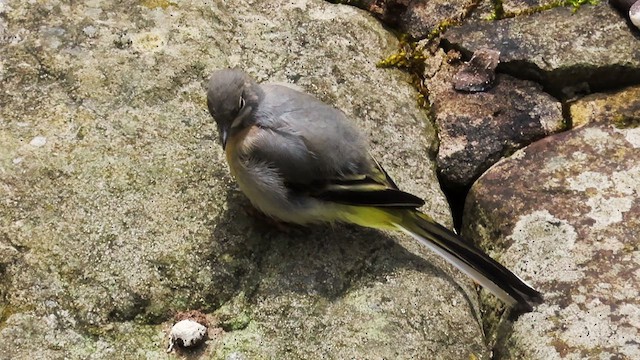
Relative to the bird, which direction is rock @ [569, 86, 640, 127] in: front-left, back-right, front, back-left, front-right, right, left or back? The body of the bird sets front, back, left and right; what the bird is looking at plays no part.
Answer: back-right

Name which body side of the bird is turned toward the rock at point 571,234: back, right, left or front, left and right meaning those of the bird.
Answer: back

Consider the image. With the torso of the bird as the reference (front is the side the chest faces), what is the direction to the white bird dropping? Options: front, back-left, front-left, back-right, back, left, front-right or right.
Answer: left

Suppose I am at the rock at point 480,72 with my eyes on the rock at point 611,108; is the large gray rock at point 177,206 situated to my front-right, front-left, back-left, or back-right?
back-right

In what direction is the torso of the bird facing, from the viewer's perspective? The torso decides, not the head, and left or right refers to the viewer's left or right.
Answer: facing to the left of the viewer

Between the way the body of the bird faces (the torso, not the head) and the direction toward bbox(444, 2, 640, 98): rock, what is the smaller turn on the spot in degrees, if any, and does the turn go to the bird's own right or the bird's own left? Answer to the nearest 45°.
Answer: approximately 135° to the bird's own right

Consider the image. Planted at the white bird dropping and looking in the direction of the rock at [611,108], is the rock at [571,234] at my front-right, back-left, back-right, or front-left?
front-right

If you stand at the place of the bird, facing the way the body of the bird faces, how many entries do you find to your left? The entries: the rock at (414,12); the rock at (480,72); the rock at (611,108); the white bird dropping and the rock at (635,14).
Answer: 1

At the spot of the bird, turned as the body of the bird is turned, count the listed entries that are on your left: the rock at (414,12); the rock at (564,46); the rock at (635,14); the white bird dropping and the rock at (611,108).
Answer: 1

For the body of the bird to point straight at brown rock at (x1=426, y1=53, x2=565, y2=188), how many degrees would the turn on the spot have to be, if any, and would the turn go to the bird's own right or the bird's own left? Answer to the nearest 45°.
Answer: approximately 135° to the bird's own right

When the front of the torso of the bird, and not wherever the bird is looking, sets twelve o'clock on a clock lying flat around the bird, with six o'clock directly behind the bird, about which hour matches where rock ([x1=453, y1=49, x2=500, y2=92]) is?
The rock is roughly at 4 o'clock from the bird.

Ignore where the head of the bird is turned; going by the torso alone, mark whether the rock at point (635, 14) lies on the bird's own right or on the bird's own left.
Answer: on the bird's own right
